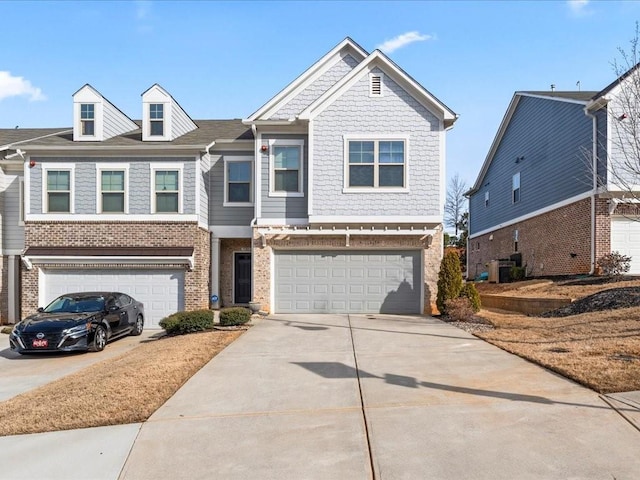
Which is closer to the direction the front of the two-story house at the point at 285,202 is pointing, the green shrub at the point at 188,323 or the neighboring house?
the green shrub

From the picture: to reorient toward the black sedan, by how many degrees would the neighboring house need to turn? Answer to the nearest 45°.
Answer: approximately 90° to its right

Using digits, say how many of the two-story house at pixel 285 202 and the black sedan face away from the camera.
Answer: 0

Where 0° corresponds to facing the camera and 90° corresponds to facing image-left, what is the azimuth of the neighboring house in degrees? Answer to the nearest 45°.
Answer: approximately 315°

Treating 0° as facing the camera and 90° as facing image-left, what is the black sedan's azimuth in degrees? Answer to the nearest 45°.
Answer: approximately 45°

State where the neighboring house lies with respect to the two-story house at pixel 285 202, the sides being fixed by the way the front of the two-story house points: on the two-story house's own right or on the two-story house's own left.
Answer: on the two-story house's own left

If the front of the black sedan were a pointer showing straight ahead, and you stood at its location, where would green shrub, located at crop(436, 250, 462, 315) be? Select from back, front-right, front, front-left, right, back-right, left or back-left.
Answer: back-left

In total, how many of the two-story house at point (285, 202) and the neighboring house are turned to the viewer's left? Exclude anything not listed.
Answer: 0

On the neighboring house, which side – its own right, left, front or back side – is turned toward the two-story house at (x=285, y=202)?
right
